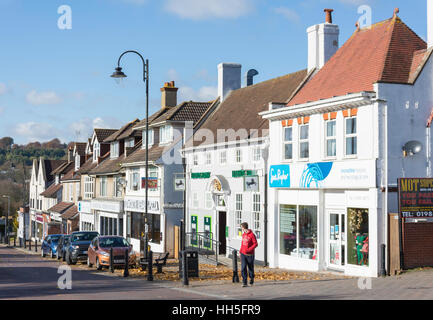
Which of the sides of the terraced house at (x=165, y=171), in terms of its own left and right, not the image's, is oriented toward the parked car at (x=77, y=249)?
front

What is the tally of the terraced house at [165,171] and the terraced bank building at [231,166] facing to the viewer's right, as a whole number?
0

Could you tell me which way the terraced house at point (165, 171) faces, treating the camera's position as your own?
facing the viewer and to the left of the viewer

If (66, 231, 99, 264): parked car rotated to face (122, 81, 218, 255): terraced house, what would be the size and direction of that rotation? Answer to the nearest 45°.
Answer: approximately 90° to its left

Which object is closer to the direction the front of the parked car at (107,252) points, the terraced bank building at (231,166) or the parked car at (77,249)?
the terraced bank building

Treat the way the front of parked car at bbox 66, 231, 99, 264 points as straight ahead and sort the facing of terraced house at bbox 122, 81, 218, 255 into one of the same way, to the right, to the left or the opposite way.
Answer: to the right

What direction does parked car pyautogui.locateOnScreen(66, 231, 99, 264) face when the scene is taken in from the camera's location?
facing the viewer and to the right of the viewer

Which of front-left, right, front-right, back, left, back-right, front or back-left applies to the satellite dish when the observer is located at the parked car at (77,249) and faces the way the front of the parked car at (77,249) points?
front

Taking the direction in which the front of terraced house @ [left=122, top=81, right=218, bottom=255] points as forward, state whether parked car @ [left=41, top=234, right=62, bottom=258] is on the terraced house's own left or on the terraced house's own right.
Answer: on the terraced house's own right

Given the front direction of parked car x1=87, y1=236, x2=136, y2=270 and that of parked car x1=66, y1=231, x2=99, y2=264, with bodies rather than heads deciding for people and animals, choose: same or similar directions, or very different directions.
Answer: same or similar directions

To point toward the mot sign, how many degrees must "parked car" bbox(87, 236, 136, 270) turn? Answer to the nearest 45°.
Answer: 0° — it already faces it

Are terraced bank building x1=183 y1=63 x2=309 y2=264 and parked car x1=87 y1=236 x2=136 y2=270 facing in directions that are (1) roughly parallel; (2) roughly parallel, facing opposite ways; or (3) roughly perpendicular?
roughly perpendicular
